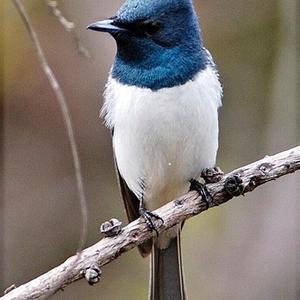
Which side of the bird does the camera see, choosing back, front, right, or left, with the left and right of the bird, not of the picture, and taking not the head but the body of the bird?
front
